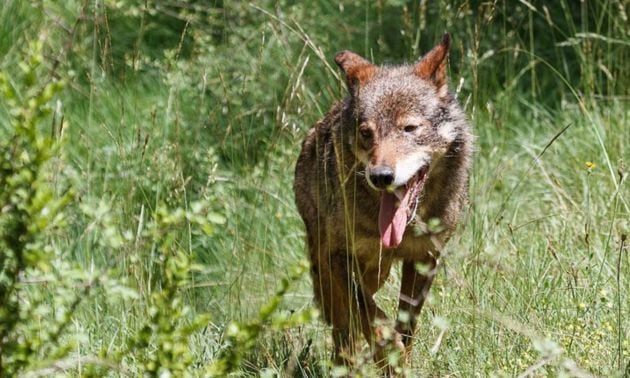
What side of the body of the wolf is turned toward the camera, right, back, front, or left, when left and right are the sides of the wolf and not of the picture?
front
